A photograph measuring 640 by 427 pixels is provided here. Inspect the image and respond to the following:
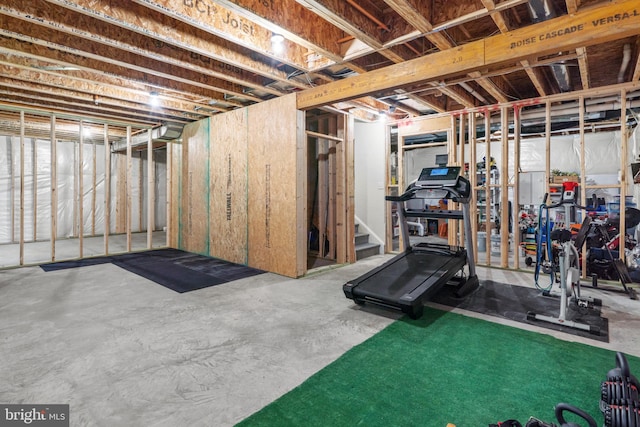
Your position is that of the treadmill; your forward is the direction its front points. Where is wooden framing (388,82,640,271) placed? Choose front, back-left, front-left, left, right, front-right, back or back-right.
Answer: front

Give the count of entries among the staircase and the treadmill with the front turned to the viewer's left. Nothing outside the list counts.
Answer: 0

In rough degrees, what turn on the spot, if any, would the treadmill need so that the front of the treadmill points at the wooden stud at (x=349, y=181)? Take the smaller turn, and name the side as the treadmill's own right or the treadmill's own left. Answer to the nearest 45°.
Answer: approximately 90° to the treadmill's own left

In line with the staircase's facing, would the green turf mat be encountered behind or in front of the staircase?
in front

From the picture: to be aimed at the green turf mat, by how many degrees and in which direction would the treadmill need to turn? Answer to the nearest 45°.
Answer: approximately 135° to its right

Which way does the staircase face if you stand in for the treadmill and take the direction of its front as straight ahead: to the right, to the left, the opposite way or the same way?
to the right

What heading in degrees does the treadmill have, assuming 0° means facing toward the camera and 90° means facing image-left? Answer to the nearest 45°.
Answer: approximately 225°

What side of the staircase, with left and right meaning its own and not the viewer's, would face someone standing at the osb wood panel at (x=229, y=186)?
right

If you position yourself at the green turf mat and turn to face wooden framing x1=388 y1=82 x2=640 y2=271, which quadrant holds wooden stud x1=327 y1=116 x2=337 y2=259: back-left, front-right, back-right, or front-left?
front-left

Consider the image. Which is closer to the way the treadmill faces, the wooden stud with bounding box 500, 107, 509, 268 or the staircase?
the wooden stud

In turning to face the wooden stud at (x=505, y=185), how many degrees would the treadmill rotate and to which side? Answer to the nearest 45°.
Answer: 0° — it already faces it

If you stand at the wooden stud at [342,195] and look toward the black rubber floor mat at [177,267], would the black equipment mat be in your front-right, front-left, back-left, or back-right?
back-left

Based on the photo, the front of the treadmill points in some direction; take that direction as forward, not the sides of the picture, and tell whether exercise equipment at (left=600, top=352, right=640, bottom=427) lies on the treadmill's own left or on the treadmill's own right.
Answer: on the treadmill's own right

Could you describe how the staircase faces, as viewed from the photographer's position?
facing the viewer and to the right of the viewer

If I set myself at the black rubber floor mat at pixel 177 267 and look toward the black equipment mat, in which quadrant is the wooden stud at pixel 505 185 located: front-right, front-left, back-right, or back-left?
front-left
